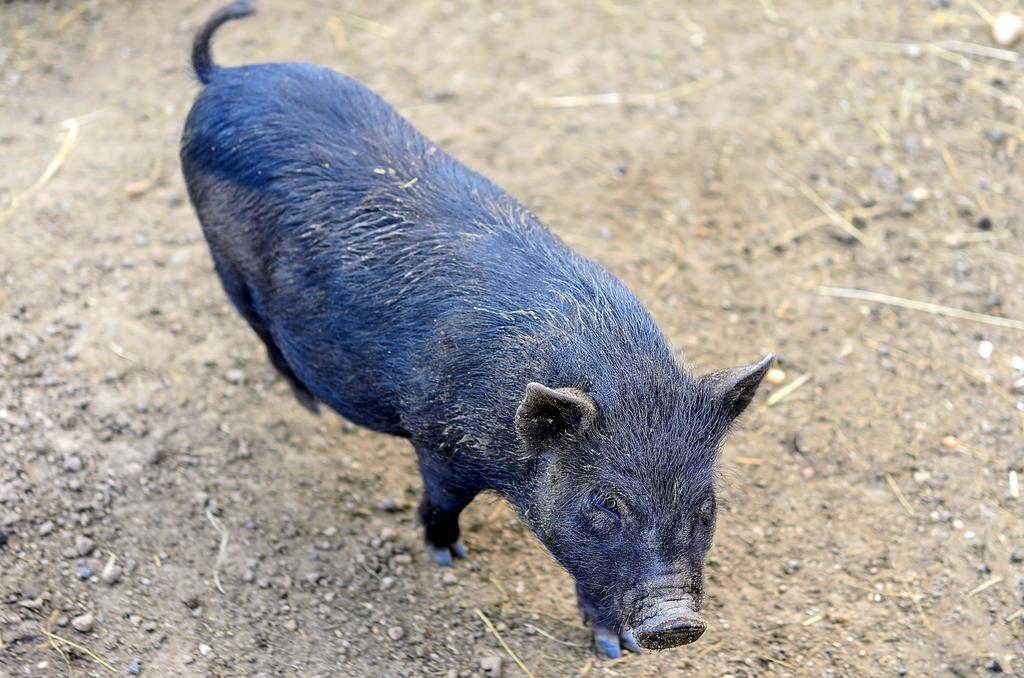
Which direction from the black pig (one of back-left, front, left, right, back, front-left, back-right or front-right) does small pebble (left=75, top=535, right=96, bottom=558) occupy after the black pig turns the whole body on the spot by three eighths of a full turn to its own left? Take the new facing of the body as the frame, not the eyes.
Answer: left

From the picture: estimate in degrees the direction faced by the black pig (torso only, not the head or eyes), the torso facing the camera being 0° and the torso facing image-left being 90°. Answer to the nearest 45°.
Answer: approximately 315°

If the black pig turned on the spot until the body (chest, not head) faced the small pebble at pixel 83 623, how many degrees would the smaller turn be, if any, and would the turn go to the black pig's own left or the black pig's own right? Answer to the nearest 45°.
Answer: approximately 135° to the black pig's own right

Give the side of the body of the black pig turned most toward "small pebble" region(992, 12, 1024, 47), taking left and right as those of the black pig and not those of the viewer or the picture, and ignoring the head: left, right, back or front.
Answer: left

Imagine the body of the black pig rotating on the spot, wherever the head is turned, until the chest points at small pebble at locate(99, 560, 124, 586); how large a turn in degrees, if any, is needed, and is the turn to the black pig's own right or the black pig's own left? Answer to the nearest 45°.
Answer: approximately 135° to the black pig's own right
